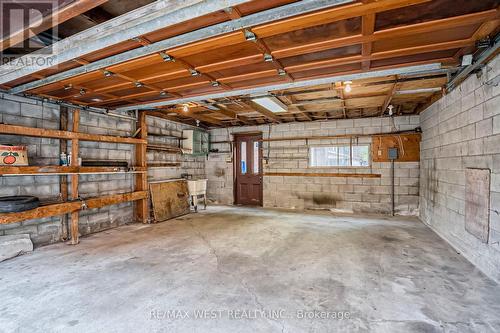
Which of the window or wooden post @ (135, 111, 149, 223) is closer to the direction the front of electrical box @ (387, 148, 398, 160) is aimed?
the wooden post

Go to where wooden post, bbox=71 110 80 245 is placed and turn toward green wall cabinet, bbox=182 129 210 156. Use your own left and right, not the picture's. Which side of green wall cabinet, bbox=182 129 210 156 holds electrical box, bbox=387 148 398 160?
right

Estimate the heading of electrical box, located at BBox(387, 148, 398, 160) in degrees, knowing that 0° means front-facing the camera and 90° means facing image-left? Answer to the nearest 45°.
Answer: approximately 0°

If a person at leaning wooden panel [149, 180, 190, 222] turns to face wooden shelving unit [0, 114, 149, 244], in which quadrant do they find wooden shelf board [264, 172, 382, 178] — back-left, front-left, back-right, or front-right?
back-left

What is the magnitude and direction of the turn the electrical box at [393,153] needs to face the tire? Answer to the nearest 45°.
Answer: approximately 45° to its right

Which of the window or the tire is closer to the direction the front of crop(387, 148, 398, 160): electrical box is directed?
the tire

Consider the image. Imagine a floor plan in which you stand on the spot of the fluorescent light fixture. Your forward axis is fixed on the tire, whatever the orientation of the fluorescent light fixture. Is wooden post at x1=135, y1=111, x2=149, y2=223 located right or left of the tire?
right

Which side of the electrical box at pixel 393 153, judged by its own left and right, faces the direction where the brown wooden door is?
right

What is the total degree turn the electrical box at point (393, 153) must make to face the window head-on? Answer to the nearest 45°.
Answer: approximately 90° to its right

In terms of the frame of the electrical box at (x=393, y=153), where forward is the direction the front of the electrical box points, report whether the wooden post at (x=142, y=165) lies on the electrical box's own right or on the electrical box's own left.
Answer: on the electrical box's own right

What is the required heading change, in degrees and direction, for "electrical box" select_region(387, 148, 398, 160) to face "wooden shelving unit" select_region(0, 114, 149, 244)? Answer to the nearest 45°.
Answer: approximately 45° to its right

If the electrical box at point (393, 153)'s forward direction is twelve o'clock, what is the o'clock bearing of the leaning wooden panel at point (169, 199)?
The leaning wooden panel is roughly at 2 o'clock from the electrical box.

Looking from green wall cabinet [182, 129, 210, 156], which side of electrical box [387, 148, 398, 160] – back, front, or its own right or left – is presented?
right
